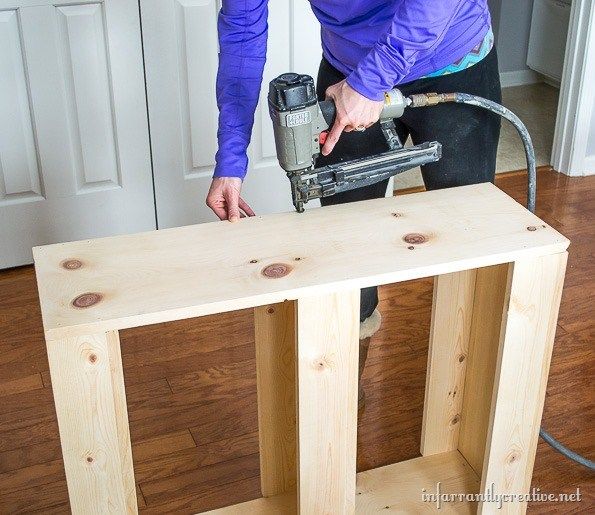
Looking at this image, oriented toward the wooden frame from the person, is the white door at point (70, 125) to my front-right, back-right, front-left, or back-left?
back-right

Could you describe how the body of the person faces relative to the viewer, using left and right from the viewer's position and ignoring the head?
facing the viewer and to the left of the viewer

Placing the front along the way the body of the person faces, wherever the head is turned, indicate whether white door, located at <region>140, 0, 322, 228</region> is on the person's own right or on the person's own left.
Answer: on the person's own right

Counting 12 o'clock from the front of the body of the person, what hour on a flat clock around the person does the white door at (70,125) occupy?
The white door is roughly at 3 o'clock from the person.
